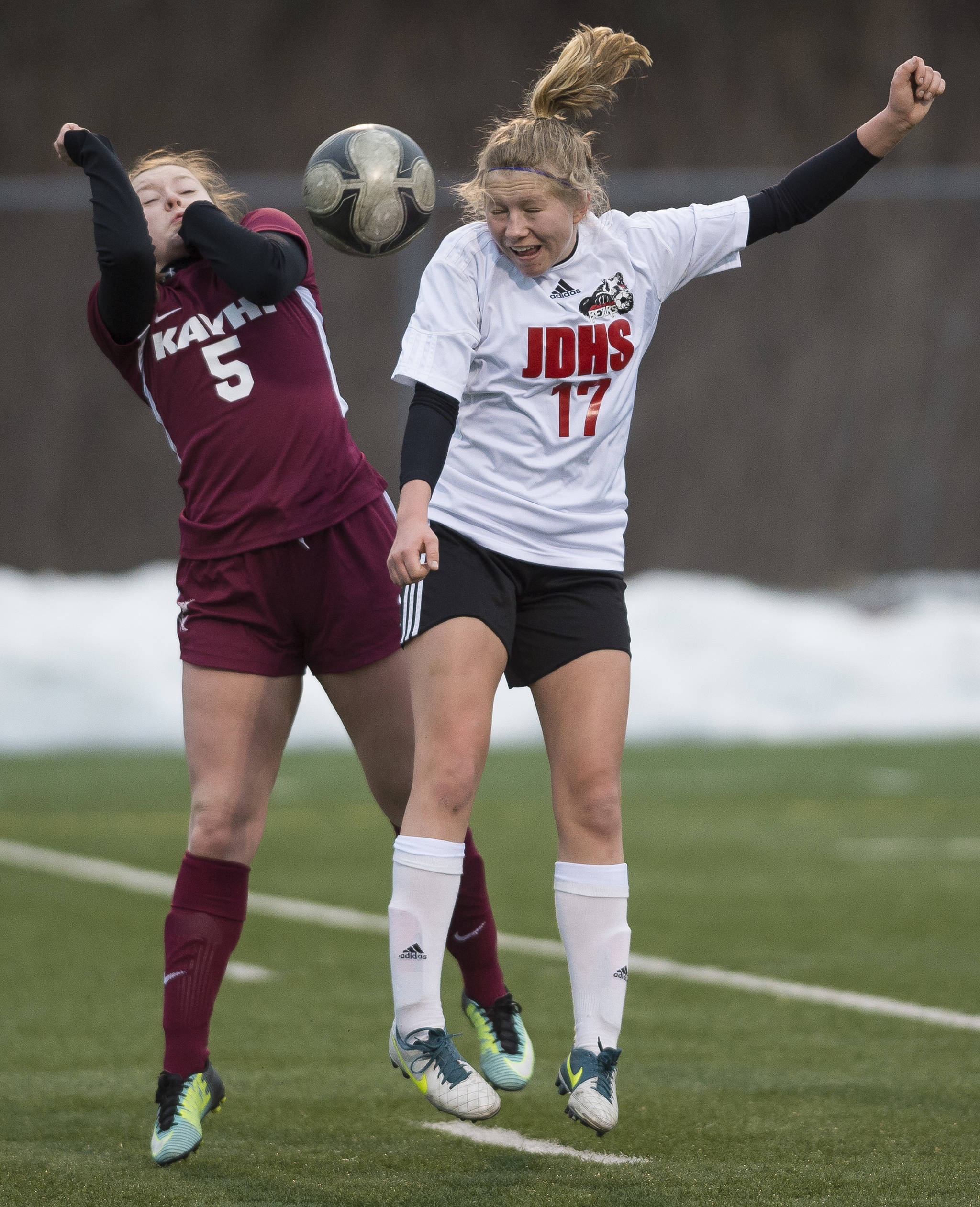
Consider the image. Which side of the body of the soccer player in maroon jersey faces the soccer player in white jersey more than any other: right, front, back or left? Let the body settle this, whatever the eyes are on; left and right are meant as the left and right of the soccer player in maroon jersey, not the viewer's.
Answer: left

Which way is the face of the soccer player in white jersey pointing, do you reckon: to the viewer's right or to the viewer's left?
to the viewer's left

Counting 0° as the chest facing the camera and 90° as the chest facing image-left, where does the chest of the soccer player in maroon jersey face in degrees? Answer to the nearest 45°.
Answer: approximately 0°
